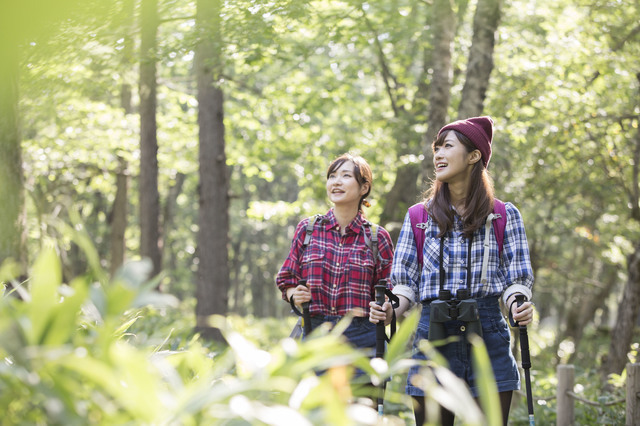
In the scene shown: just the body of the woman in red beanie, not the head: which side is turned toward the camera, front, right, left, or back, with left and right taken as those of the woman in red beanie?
front

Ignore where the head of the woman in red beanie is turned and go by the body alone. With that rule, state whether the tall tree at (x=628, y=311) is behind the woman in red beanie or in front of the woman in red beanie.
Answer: behind
